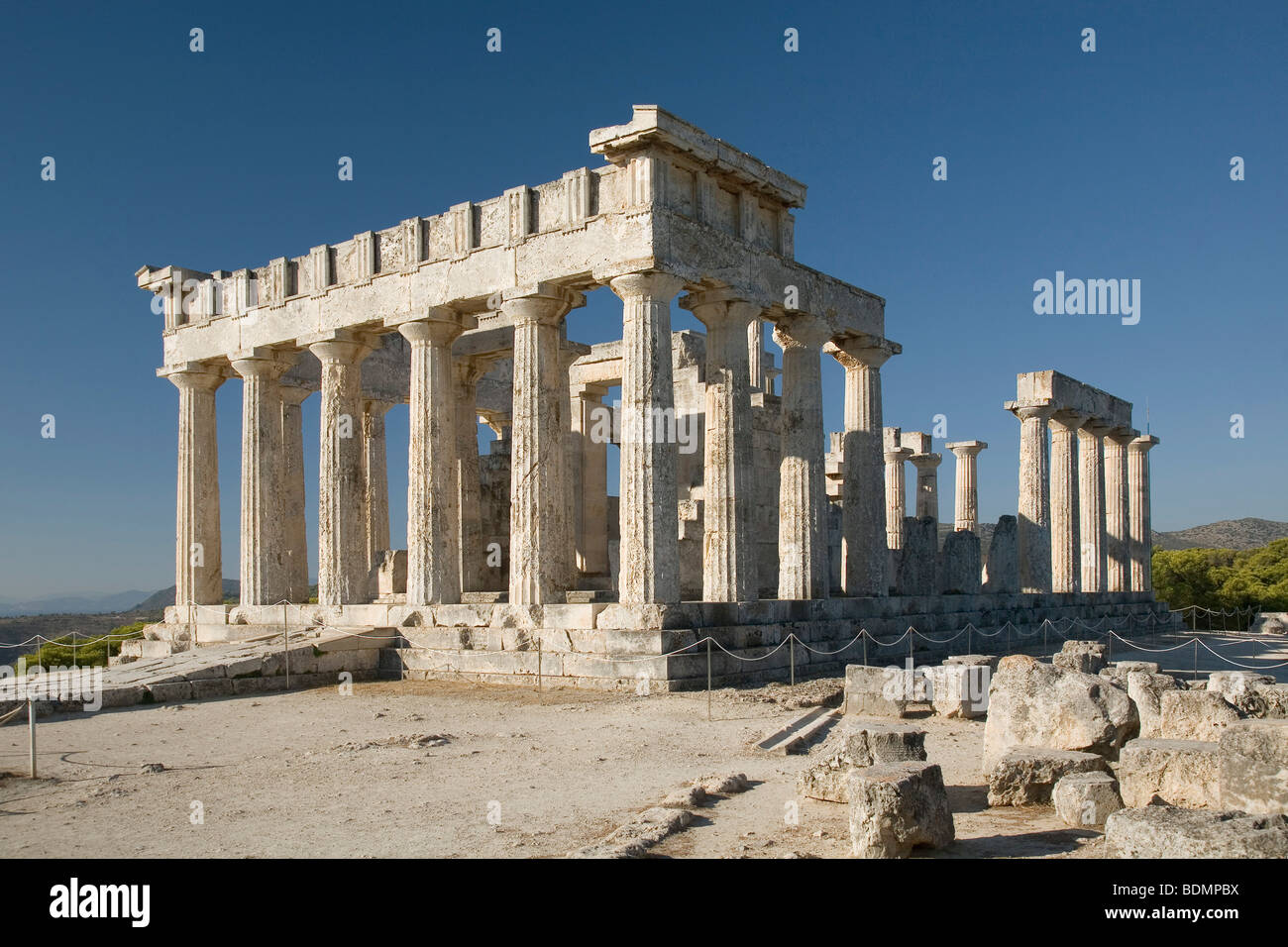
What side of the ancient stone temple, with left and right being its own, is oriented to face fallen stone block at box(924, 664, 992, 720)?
left

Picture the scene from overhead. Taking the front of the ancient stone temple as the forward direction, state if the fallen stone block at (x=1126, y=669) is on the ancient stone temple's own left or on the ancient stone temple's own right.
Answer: on the ancient stone temple's own left

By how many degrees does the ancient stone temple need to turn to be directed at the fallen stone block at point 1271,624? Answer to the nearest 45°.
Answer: approximately 180°

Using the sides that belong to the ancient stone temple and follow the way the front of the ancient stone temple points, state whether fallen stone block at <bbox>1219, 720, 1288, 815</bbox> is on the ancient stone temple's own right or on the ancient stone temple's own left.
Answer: on the ancient stone temple's own left

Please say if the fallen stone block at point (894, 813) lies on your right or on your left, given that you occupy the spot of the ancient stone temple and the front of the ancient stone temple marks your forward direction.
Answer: on your left

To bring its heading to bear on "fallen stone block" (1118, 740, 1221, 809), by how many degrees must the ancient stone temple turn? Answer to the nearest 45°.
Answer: approximately 45° to its left

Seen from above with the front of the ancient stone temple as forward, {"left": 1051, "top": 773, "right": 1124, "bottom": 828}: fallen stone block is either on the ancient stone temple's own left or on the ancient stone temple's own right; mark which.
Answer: on the ancient stone temple's own left

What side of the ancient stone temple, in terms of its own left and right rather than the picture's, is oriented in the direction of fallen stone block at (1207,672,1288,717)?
left

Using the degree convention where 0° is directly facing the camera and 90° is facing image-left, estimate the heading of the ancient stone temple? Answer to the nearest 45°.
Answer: approximately 45°

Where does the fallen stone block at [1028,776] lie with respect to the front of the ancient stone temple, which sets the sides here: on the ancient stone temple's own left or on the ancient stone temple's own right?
on the ancient stone temple's own left
